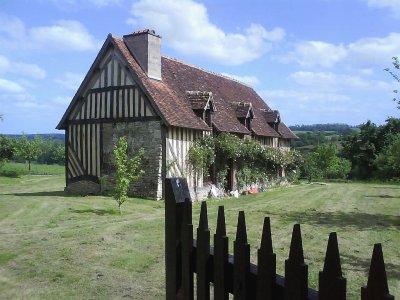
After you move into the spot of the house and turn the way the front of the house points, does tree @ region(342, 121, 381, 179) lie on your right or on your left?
on your left

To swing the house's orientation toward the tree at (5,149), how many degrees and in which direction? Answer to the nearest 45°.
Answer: approximately 180°

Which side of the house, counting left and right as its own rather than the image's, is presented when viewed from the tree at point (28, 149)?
back

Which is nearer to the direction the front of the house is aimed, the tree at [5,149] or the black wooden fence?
the black wooden fence

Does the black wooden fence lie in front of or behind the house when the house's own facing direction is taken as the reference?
in front

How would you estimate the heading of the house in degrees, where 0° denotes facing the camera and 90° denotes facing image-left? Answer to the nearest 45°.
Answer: approximately 315°

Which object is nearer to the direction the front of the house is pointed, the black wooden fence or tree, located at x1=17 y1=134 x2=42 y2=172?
the black wooden fence
